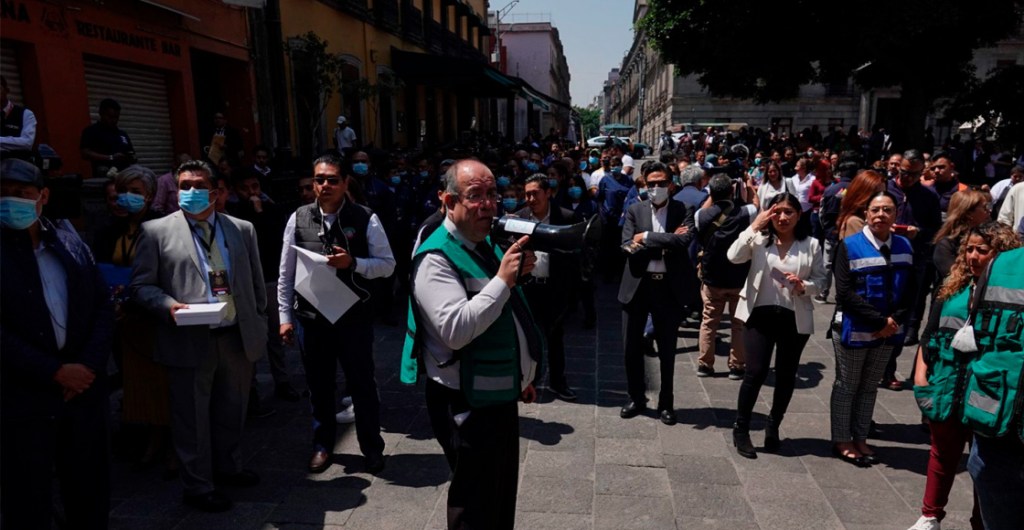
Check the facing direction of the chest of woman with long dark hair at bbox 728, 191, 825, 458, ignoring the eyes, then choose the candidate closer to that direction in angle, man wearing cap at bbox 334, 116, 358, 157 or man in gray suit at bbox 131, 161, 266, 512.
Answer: the man in gray suit

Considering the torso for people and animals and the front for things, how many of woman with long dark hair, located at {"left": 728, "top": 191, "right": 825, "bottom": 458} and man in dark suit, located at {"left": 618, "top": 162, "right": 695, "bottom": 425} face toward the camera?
2

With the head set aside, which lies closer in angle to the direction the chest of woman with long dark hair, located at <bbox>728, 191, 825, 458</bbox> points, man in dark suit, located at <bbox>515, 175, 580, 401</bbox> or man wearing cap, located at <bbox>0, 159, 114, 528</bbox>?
the man wearing cap

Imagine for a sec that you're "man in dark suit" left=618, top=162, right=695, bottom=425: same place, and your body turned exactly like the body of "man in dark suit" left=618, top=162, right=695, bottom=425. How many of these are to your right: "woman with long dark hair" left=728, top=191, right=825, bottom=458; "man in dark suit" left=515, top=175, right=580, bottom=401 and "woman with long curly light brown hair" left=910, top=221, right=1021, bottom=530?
1

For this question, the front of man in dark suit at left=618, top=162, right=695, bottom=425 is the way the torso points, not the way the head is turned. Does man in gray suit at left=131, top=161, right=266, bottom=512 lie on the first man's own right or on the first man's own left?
on the first man's own right

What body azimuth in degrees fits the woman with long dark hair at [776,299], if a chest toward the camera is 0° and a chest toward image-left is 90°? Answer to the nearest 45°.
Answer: approximately 0°

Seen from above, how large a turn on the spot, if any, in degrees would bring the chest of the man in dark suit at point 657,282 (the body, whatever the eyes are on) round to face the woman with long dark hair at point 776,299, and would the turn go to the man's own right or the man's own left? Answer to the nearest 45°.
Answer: approximately 45° to the man's own left

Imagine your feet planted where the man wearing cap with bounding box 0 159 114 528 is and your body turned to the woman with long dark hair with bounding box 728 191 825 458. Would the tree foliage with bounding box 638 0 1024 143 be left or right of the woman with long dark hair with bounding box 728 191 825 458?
left

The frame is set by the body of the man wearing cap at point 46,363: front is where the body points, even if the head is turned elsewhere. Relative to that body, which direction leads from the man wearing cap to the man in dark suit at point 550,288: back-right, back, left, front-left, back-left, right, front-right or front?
left

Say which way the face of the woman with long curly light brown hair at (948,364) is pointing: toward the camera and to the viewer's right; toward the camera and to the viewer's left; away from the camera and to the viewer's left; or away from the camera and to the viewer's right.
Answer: toward the camera and to the viewer's left

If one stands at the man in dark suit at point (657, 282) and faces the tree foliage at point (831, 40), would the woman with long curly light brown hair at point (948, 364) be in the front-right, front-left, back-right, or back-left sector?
back-right

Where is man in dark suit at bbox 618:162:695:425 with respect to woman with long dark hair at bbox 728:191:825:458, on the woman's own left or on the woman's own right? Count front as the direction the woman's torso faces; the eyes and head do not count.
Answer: on the woman's own right
